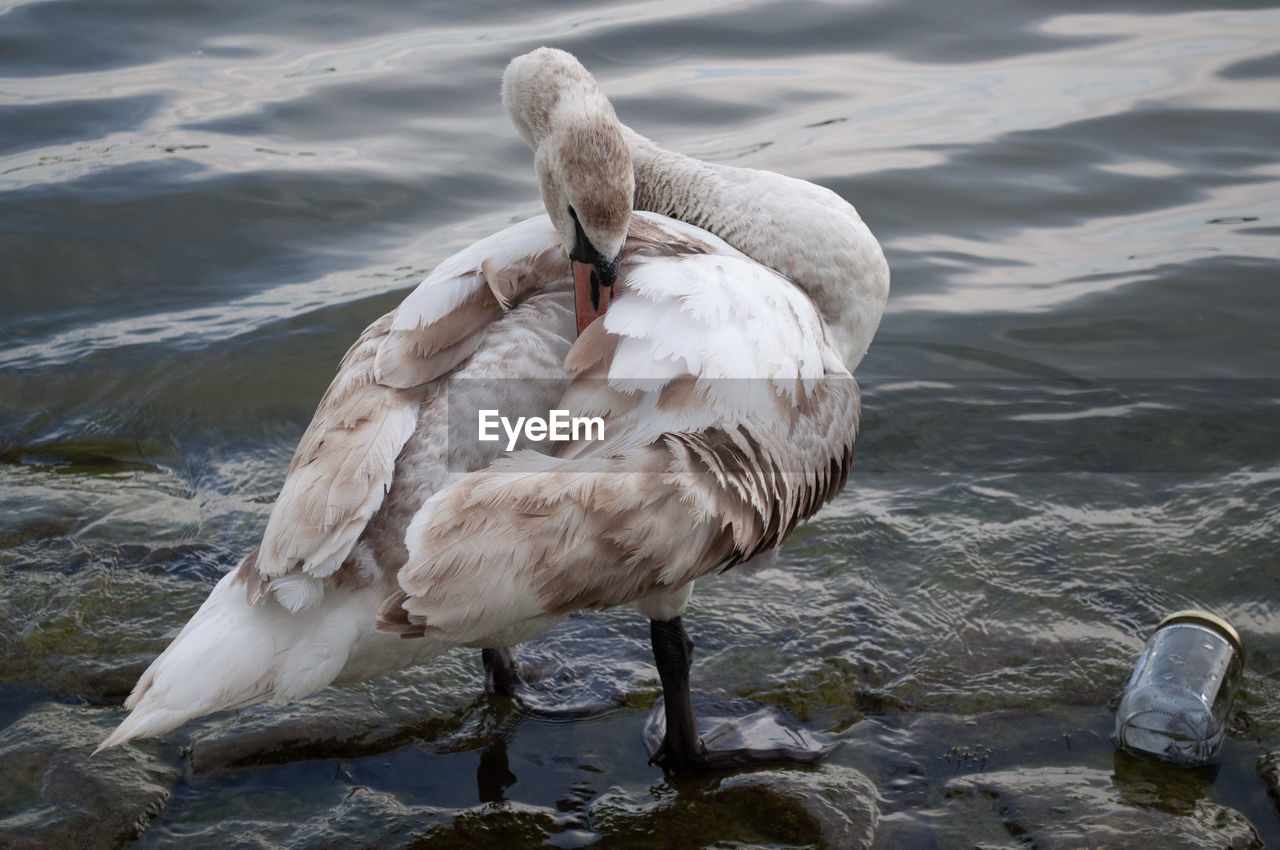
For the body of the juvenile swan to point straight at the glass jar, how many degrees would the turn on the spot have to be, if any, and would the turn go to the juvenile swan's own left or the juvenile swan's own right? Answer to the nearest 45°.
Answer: approximately 45° to the juvenile swan's own right

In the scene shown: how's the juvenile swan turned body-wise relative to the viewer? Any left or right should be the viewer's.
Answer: facing away from the viewer and to the right of the viewer

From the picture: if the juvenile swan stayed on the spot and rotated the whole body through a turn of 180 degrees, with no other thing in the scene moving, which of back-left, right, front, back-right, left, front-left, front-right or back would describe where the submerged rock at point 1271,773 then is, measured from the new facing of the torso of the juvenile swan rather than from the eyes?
back-left

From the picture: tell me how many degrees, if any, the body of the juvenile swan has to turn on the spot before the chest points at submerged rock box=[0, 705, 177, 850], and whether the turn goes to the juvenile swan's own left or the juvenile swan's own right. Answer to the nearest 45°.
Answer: approximately 135° to the juvenile swan's own left
